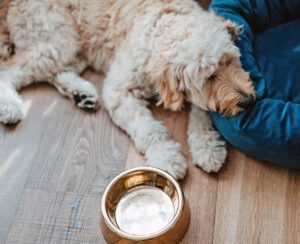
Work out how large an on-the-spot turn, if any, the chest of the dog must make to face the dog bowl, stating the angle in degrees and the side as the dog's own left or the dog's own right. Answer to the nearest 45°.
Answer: approximately 45° to the dog's own right

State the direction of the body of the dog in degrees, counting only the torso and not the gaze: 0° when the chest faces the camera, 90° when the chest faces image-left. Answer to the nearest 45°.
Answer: approximately 315°
